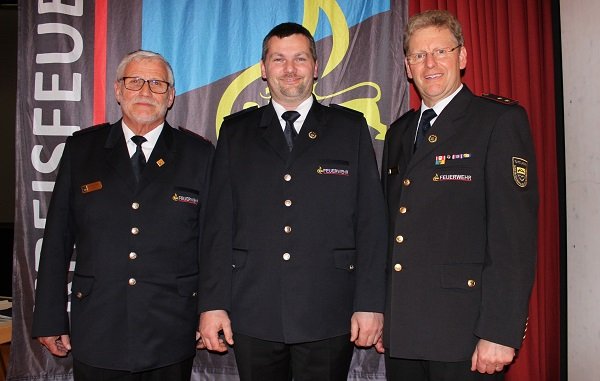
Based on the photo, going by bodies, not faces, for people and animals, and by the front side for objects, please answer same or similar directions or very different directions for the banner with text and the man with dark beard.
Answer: same or similar directions

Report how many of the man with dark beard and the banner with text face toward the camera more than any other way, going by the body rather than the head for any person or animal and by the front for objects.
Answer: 2

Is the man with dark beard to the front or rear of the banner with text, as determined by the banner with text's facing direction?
to the front

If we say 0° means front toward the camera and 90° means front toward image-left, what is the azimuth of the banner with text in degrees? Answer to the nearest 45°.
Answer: approximately 0°

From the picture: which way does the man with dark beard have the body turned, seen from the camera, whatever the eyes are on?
toward the camera

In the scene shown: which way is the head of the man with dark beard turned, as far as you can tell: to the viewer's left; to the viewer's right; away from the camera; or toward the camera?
toward the camera

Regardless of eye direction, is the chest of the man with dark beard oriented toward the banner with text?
no
